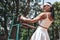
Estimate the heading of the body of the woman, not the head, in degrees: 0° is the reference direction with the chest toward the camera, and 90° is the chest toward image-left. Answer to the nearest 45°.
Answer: approximately 135°
